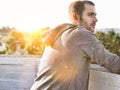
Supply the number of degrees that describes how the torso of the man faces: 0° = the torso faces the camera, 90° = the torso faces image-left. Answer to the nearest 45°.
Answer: approximately 270°
